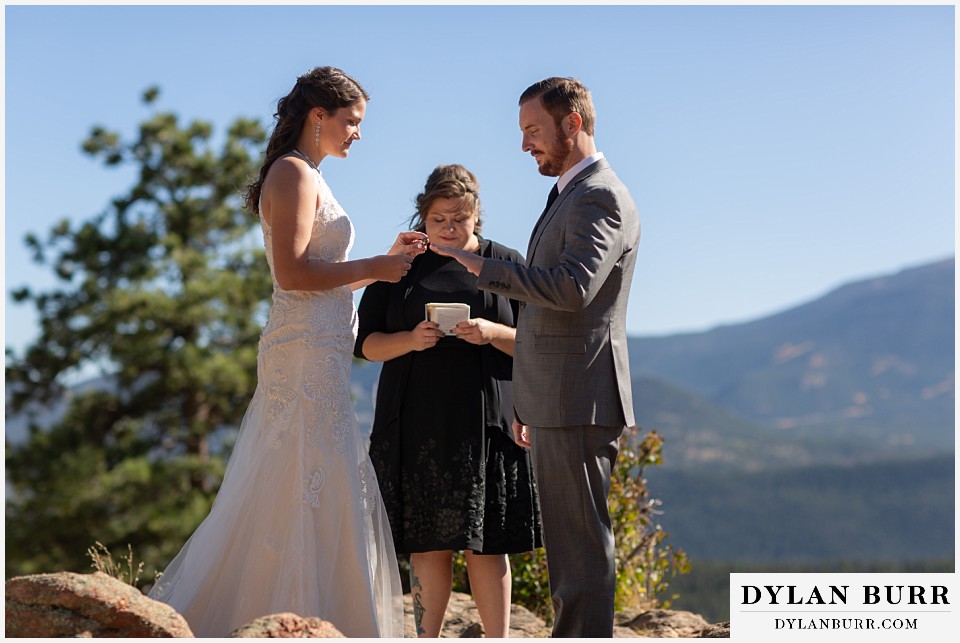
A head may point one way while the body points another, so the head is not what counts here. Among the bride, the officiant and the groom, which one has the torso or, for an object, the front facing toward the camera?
the officiant

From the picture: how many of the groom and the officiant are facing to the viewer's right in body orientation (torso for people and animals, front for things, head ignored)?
0

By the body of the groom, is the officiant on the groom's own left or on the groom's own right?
on the groom's own right

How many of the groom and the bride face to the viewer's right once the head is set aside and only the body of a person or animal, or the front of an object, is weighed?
1

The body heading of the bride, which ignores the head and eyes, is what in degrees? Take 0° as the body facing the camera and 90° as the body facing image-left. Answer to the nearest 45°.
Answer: approximately 270°

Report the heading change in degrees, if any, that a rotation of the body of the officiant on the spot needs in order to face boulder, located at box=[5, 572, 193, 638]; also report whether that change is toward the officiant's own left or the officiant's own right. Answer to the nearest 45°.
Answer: approximately 45° to the officiant's own right

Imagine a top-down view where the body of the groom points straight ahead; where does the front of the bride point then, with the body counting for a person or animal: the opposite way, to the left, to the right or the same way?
the opposite way

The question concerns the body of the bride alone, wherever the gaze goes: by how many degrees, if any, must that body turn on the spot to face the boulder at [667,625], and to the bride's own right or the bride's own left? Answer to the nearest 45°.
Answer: approximately 45° to the bride's own left

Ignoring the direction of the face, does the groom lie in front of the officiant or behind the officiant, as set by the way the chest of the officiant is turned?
in front

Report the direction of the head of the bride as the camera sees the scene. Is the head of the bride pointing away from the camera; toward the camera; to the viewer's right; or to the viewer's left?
to the viewer's right

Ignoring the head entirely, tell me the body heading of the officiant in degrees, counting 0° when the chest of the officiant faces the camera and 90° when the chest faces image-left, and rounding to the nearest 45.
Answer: approximately 0°

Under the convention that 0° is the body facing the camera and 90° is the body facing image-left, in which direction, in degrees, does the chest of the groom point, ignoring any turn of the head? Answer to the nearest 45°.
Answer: approximately 90°

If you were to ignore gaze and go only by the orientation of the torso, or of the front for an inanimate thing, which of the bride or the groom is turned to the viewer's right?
the bride

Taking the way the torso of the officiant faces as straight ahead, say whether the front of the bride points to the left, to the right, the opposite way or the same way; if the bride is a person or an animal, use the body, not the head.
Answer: to the left
